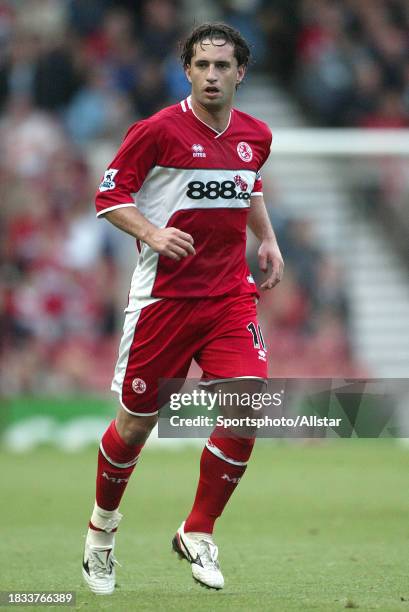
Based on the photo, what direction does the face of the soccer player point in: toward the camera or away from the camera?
toward the camera
